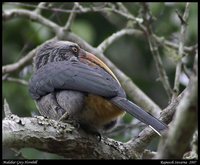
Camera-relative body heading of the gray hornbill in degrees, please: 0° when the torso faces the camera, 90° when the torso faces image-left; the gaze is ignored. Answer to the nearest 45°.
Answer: approximately 90°

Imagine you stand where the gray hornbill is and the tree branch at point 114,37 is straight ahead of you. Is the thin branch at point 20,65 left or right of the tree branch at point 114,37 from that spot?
left

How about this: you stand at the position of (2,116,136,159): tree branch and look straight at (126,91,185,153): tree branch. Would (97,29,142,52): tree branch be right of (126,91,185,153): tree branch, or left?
left

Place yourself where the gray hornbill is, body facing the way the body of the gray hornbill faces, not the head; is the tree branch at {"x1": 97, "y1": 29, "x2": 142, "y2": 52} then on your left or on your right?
on your right
